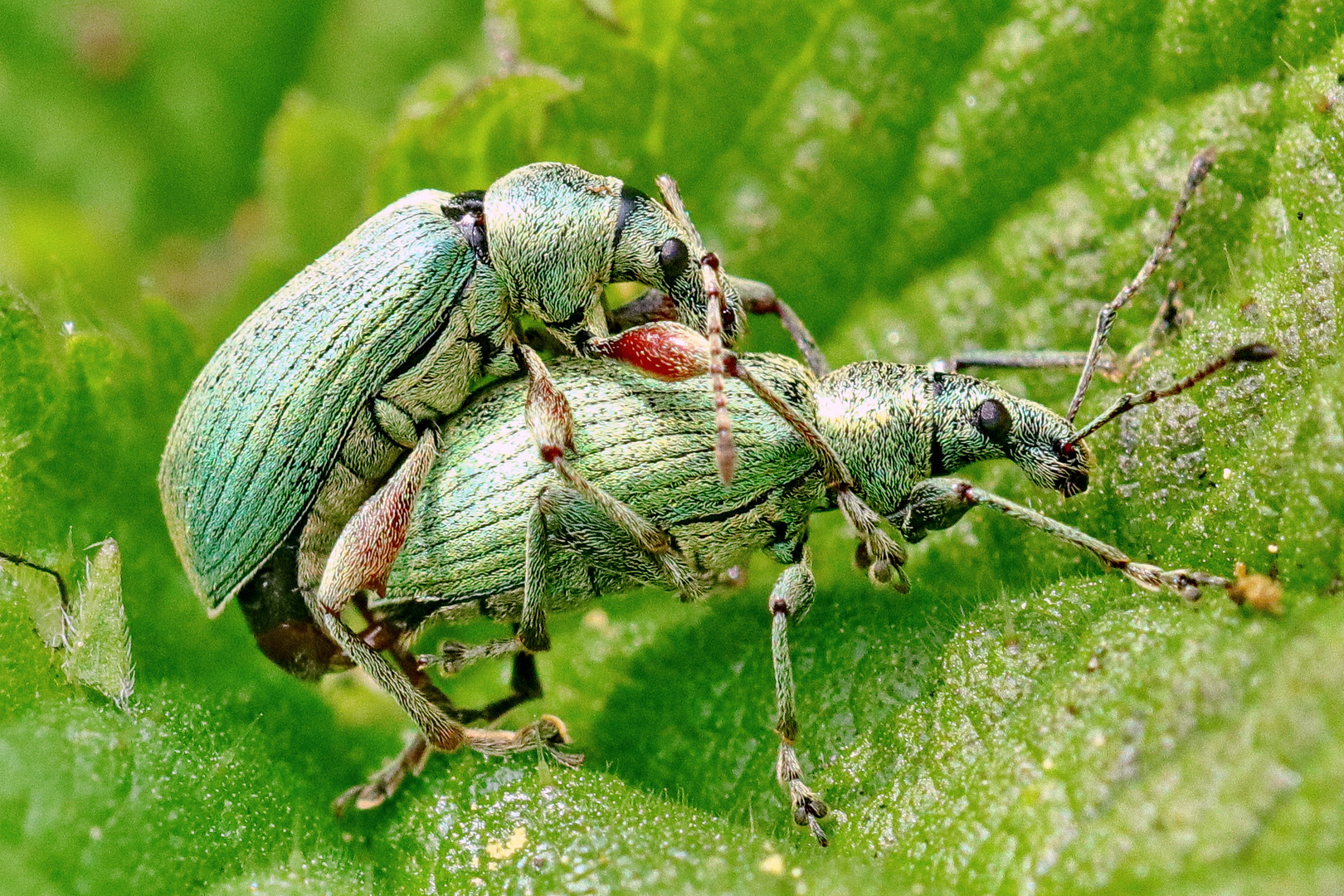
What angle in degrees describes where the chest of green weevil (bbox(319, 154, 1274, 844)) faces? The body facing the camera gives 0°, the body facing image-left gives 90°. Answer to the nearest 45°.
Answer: approximately 270°

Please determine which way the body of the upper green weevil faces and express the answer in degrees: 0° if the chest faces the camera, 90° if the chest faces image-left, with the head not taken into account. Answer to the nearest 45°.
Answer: approximately 270°
